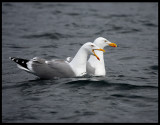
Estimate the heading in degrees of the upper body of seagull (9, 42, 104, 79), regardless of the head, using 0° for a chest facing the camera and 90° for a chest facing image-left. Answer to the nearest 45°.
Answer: approximately 270°
